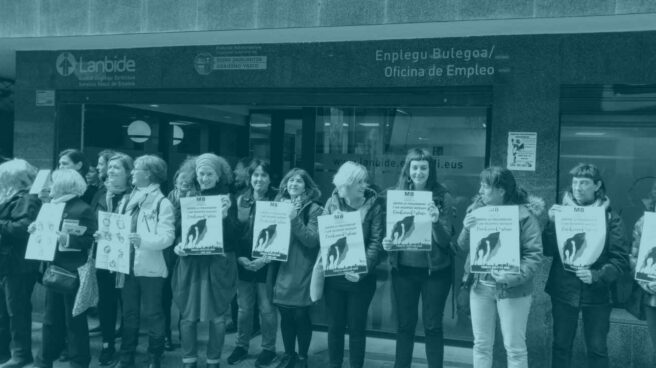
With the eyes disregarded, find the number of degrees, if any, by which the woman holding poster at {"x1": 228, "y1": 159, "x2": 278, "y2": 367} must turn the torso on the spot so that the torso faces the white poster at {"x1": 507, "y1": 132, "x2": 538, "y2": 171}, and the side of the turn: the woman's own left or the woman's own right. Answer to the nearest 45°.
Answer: approximately 90° to the woman's own left

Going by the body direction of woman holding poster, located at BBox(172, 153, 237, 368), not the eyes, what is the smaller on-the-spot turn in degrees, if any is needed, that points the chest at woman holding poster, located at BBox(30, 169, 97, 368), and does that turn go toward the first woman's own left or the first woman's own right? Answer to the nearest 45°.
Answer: approximately 90° to the first woman's own right

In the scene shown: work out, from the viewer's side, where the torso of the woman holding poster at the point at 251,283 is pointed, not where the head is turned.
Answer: toward the camera

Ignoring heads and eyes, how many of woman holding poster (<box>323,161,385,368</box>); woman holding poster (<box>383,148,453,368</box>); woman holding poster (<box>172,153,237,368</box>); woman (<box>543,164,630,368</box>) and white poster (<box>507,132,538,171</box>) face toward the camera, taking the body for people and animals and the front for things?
5

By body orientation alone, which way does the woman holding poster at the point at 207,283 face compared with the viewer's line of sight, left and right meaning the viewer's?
facing the viewer

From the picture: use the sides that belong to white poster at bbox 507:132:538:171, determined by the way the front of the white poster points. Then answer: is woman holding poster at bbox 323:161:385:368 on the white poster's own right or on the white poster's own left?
on the white poster's own right

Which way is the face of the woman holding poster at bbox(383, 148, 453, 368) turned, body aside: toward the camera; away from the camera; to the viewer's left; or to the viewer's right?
toward the camera

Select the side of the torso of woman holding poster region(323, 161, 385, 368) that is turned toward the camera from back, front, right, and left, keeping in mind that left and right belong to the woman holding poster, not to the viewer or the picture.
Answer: front
